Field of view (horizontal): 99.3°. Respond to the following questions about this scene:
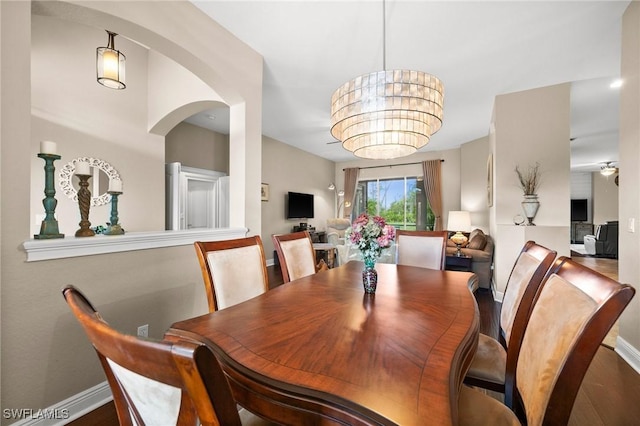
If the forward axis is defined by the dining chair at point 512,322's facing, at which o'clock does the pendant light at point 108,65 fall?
The pendant light is roughly at 1 o'clock from the dining chair.

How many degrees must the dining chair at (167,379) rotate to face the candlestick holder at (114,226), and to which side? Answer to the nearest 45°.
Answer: approximately 45° to its left

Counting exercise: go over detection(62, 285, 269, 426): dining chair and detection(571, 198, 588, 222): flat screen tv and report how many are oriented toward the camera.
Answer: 1

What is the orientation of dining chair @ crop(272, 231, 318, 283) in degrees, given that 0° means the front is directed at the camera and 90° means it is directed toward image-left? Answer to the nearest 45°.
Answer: approximately 315°

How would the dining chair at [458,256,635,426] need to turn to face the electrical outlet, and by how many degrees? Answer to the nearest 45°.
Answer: approximately 45° to its right

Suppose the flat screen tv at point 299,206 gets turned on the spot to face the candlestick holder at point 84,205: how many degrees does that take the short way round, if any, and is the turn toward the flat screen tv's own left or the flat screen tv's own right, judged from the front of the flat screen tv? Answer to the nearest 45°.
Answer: approximately 45° to the flat screen tv's own right

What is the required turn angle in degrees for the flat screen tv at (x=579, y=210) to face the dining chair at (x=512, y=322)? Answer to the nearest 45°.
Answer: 0° — it already faces it

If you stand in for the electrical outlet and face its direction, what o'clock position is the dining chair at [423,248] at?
The dining chair is roughly at 11 o'clock from the electrical outlet.

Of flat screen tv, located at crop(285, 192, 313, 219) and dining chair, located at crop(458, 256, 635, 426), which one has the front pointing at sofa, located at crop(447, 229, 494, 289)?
the flat screen tv

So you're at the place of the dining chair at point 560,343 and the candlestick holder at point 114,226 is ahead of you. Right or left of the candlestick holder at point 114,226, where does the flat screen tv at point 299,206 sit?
right

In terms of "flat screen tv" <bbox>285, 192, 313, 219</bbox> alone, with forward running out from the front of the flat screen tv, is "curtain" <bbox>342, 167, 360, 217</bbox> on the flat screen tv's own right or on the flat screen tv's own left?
on the flat screen tv's own left

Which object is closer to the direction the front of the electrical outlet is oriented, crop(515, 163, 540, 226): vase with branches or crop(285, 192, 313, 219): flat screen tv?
the vase with branches

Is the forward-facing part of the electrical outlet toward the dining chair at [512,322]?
yes

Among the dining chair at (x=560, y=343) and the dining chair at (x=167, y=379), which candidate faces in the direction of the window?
the dining chair at (x=167, y=379)

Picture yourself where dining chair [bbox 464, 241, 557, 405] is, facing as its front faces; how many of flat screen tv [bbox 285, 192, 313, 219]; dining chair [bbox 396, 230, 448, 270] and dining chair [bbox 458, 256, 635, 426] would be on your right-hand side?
2
